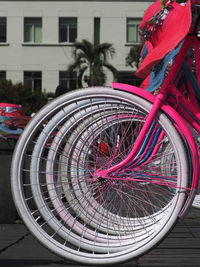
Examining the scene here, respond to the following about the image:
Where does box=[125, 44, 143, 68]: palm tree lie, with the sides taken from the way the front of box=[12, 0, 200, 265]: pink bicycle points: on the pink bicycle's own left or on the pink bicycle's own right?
on the pink bicycle's own right

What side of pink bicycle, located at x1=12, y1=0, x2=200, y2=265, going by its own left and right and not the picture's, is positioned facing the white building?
right

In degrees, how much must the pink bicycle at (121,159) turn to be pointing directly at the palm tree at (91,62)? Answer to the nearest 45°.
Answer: approximately 90° to its right

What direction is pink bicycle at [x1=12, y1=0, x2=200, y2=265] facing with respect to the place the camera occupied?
facing to the left of the viewer
